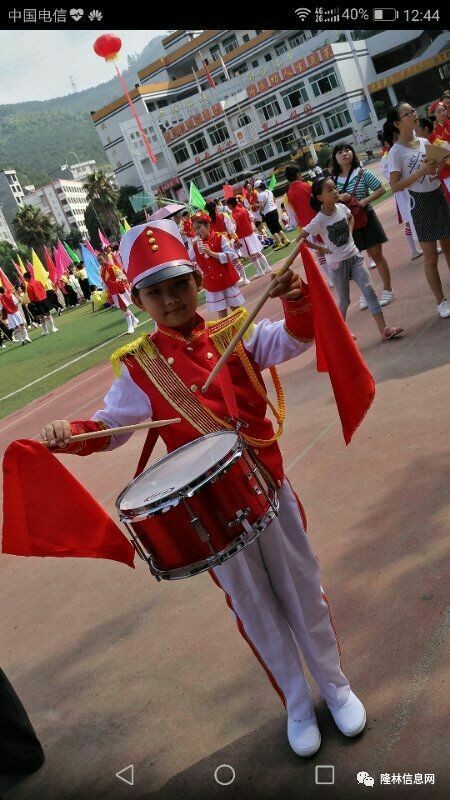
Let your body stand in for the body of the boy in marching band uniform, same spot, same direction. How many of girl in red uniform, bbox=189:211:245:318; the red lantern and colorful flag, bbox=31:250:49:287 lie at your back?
3

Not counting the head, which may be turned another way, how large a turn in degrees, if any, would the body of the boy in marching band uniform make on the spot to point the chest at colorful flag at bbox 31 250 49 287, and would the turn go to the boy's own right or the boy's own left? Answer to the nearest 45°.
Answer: approximately 180°

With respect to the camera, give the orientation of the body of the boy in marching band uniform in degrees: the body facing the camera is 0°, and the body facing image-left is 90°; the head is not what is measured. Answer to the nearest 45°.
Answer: approximately 0°

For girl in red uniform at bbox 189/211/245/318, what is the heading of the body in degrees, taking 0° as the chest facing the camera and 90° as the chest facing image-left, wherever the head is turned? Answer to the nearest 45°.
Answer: approximately 45°

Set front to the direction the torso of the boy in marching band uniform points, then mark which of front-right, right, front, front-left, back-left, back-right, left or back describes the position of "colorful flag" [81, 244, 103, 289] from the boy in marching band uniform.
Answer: back

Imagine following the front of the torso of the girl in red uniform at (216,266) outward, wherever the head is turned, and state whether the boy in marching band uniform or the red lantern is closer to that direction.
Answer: the boy in marching band uniform

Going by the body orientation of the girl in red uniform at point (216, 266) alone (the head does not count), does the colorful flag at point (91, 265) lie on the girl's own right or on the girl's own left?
on the girl's own right

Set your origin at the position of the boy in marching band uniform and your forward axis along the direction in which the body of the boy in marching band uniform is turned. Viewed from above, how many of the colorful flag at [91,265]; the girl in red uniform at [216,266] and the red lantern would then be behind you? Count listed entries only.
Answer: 3

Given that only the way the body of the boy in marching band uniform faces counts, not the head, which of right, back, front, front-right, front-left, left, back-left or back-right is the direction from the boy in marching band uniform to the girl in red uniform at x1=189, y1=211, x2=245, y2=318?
back

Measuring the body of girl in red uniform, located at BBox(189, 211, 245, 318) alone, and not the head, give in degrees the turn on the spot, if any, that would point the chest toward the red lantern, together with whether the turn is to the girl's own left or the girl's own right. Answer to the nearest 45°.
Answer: approximately 135° to the girl's own right
